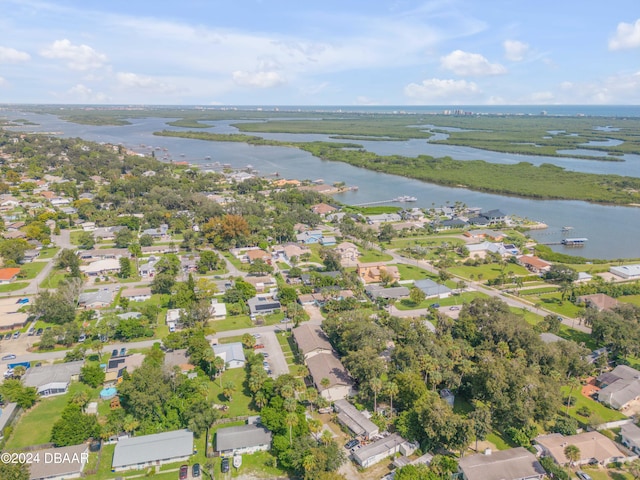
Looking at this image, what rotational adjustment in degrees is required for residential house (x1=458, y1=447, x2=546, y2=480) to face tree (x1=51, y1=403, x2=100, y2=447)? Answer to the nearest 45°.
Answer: approximately 90° to its right

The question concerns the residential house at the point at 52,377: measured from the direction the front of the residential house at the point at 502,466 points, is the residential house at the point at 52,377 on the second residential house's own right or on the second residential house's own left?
on the second residential house's own right

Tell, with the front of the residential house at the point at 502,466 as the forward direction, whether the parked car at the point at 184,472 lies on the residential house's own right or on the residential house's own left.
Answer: on the residential house's own right

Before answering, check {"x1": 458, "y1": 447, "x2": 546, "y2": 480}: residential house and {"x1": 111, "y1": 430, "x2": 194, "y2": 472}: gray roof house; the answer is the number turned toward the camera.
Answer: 2

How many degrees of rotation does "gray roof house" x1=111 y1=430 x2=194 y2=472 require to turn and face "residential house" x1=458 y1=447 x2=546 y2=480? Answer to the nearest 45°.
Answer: approximately 45° to its left

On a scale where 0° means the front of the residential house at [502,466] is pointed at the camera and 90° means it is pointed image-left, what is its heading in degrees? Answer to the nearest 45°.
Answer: approximately 0°

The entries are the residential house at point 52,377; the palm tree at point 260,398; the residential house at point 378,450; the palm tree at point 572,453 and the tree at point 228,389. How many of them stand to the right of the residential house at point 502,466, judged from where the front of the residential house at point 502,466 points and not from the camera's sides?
4

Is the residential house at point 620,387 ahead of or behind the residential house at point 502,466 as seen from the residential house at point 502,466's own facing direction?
behind

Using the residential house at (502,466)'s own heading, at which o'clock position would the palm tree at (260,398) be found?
The palm tree is roughly at 3 o'clock from the residential house.
